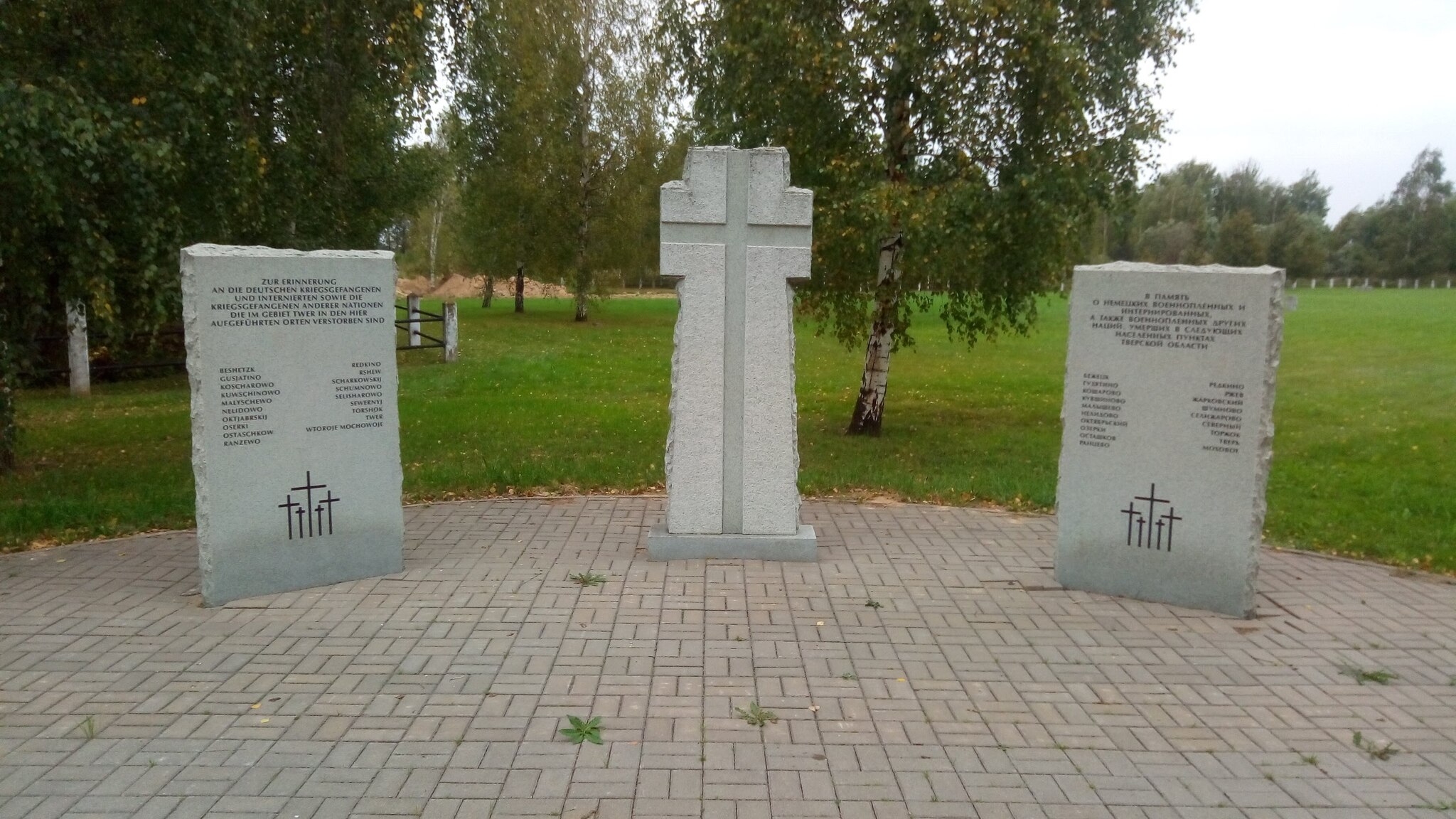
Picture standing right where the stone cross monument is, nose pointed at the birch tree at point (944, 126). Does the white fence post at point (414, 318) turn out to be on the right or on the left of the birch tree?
left

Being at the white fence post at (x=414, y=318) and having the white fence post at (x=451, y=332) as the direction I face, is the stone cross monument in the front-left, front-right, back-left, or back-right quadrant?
front-right

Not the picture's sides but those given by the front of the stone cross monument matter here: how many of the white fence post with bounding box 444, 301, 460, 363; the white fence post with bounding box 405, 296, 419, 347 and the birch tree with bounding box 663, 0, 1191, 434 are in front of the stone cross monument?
0

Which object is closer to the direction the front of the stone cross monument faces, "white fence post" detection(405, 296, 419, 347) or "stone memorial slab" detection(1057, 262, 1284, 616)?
the stone memorial slab

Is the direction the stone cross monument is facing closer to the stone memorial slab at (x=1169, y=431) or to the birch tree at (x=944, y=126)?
the stone memorial slab

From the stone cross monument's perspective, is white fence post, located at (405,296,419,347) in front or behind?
behind

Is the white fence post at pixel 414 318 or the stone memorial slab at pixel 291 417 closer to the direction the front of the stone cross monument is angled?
the stone memorial slab

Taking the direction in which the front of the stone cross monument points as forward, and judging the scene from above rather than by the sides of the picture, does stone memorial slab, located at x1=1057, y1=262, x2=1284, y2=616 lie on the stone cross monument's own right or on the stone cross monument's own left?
on the stone cross monument's own left

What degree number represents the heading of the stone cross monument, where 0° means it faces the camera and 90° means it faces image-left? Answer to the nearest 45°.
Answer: approximately 0°

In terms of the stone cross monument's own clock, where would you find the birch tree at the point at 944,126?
The birch tree is roughly at 7 o'clock from the stone cross monument.

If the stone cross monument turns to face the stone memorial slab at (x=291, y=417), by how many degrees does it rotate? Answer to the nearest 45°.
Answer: approximately 90° to its right

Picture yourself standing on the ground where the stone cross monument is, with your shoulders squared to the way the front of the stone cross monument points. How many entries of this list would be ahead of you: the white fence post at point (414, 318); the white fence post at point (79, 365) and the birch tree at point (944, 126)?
0

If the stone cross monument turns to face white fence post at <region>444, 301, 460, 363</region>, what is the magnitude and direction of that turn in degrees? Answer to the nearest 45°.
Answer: approximately 180°

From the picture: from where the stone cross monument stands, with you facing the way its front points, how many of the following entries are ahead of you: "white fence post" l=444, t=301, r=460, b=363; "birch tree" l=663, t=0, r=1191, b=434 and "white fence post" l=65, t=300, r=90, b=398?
0

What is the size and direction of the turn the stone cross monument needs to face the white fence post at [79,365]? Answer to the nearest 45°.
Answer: approximately 135° to its right

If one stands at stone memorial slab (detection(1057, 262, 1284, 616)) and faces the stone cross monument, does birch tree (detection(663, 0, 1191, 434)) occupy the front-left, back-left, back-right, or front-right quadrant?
front-right

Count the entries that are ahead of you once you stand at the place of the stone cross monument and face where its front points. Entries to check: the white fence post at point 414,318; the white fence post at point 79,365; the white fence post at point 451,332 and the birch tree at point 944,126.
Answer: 0

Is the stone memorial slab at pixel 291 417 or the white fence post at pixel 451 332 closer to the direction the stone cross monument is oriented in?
the stone memorial slab
